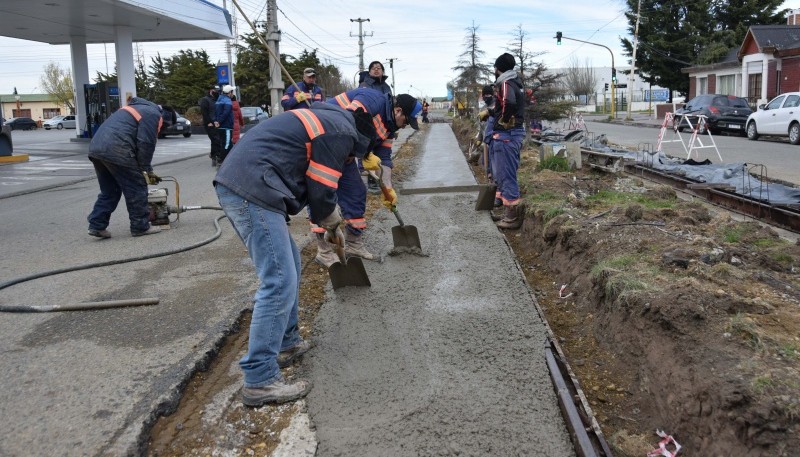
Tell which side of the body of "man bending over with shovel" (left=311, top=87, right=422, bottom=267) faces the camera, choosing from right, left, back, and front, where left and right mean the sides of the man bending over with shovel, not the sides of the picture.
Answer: right

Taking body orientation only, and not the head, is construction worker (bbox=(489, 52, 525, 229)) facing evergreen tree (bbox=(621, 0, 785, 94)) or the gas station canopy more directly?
the gas station canopy

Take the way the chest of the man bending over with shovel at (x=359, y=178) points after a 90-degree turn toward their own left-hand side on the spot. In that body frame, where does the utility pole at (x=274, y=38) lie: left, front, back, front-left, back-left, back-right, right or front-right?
front

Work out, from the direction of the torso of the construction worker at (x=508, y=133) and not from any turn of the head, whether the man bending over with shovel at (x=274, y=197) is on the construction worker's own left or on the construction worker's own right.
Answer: on the construction worker's own left

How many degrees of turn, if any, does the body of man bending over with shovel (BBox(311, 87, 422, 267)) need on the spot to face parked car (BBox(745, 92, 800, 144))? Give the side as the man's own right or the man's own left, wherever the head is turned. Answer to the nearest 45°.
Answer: approximately 45° to the man's own left

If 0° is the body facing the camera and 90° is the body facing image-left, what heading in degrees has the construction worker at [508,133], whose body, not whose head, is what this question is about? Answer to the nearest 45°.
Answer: approximately 90°

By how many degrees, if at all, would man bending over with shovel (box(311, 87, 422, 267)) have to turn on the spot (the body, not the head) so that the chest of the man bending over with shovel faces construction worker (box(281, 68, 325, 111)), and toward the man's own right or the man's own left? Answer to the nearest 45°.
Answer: approximately 90° to the man's own left

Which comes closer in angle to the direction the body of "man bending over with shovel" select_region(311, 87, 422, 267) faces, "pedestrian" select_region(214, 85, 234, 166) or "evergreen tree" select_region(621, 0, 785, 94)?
the evergreen tree

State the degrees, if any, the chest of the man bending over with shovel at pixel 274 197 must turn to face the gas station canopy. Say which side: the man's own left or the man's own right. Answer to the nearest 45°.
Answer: approximately 90° to the man's own left

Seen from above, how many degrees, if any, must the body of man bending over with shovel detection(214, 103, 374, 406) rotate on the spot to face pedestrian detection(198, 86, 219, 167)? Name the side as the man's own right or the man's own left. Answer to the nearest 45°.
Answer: approximately 90° to the man's own left

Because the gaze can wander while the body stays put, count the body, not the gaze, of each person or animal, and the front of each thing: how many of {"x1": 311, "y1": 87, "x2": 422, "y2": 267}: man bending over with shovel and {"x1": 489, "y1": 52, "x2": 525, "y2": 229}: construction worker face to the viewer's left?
1
